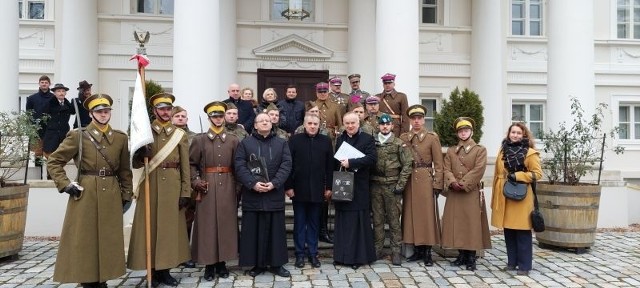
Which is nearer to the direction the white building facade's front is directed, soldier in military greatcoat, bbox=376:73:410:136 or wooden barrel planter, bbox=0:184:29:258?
the soldier in military greatcoat

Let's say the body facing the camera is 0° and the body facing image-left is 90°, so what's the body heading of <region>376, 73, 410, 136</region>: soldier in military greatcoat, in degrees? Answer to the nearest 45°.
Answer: approximately 0°

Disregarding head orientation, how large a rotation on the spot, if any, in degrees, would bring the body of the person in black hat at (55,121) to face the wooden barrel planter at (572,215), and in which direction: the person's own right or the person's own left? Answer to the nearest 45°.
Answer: approximately 45° to the person's own left

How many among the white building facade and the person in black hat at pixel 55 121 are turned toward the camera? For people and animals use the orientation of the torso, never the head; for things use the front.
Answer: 2

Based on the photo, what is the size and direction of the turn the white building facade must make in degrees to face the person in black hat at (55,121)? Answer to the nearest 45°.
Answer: approximately 45° to its right

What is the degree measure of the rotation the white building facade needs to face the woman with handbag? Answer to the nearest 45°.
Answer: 0° — it already faces them
